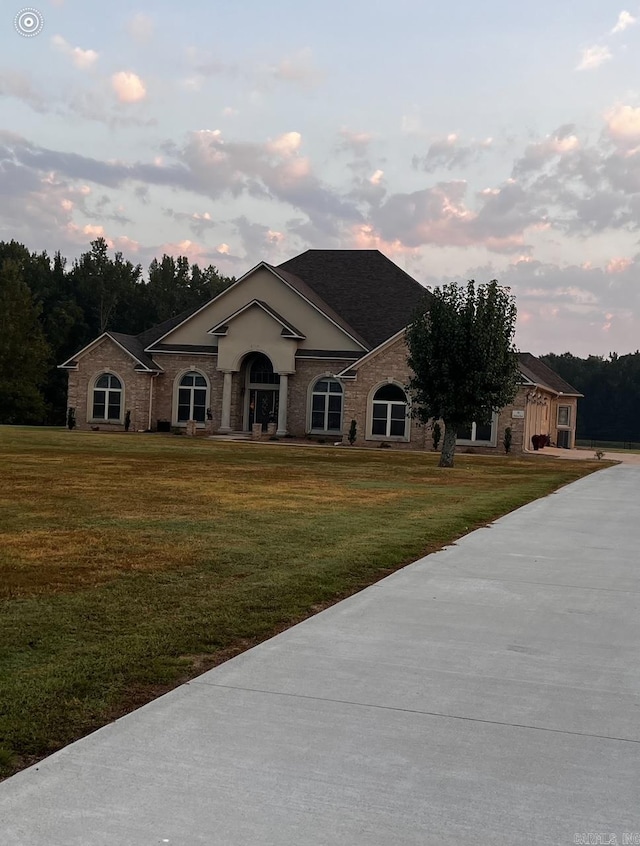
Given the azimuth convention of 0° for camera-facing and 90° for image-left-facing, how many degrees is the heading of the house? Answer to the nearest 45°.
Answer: approximately 0°
